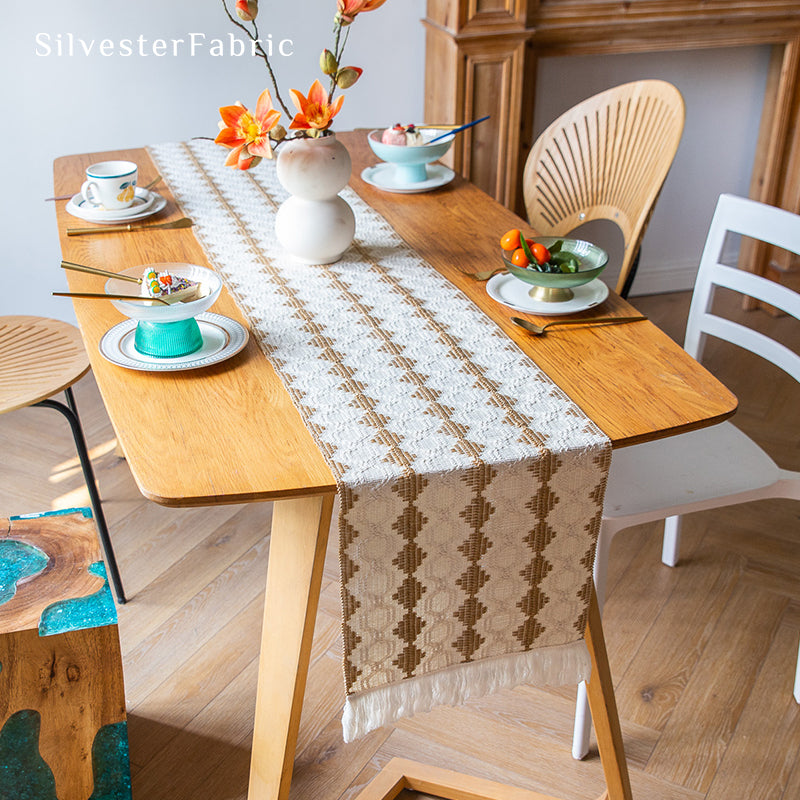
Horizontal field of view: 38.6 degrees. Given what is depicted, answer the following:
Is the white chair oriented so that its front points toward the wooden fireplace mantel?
no

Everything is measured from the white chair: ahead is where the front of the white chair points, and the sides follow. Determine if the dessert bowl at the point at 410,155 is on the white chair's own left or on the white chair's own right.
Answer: on the white chair's own right

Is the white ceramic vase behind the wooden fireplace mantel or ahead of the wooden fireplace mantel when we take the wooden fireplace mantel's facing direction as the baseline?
ahead

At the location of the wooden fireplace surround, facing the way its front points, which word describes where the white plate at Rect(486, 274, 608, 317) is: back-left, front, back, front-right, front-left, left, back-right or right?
front

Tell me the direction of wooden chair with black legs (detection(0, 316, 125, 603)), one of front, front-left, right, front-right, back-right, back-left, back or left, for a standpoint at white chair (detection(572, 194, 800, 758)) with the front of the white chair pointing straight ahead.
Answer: front-right

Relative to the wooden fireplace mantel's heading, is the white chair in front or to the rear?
in front

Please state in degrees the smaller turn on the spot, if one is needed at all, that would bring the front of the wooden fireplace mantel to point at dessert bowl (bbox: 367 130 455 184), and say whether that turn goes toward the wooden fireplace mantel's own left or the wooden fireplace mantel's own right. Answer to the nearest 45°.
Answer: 0° — it already faces it

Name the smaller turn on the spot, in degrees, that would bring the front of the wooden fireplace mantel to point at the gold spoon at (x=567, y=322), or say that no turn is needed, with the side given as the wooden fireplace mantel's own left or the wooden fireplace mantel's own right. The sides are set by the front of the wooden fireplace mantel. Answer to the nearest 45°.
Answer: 0° — it already faces it

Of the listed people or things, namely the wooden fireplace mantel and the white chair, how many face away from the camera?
0

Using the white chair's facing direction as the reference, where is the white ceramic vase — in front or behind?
in front

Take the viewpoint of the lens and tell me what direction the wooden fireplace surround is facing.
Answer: facing the viewer
